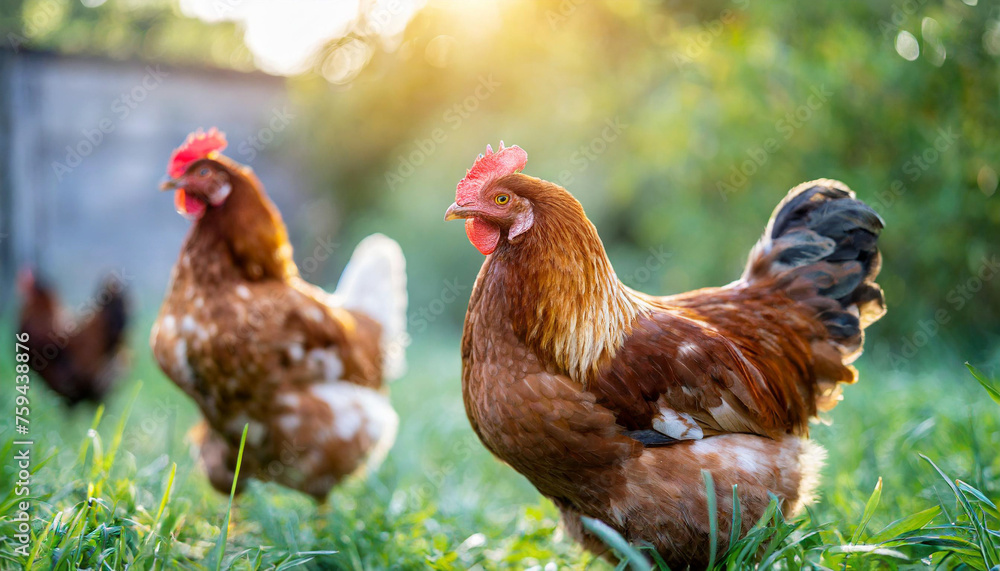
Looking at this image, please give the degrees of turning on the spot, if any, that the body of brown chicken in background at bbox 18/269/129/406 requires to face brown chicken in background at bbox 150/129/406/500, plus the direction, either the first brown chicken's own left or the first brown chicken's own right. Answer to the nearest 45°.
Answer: approximately 90° to the first brown chicken's own left

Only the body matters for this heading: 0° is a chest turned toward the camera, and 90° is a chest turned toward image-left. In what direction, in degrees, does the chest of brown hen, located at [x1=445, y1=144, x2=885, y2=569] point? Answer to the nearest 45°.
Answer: approximately 90°

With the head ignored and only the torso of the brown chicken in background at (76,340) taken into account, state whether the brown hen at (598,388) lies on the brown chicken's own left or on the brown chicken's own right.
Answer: on the brown chicken's own left

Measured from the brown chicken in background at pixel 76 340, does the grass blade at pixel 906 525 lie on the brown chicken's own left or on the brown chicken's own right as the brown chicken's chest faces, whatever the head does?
on the brown chicken's own left

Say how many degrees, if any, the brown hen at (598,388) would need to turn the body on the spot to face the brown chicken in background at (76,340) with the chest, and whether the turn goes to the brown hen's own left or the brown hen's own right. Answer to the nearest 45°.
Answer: approximately 45° to the brown hen's own right

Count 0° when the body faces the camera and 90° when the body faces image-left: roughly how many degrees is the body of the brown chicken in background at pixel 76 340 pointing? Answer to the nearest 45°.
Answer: approximately 90°

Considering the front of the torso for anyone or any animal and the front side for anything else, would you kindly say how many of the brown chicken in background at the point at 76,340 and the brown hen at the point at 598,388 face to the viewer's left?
2

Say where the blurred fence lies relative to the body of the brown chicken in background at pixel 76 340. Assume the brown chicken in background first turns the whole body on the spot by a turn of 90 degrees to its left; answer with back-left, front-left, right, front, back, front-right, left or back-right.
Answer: back

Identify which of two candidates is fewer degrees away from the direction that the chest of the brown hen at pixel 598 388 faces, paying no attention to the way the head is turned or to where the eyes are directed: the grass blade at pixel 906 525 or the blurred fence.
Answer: the blurred fence

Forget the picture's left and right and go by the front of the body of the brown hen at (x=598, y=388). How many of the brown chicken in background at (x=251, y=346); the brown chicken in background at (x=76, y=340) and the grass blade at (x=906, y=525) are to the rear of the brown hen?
1
